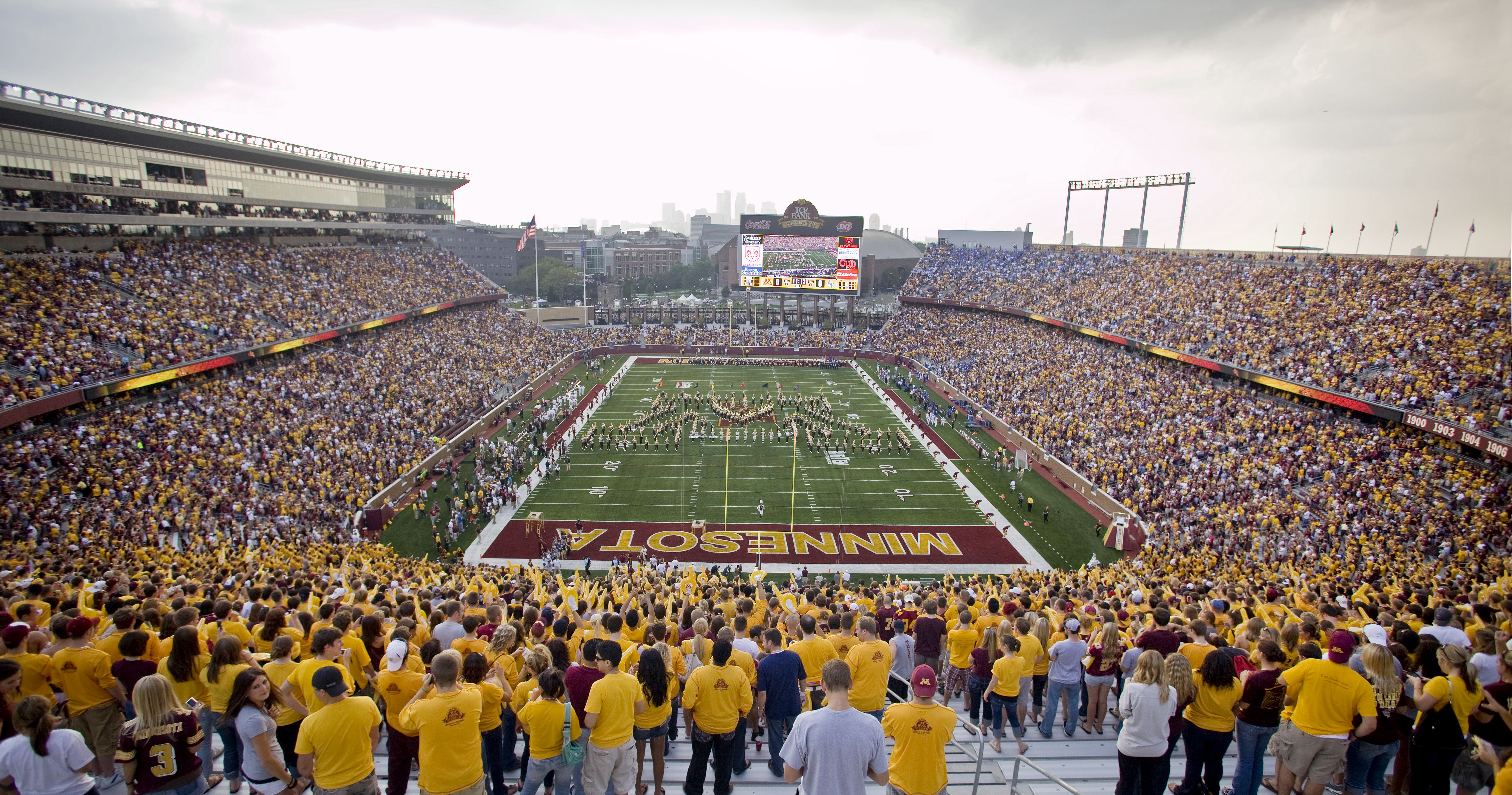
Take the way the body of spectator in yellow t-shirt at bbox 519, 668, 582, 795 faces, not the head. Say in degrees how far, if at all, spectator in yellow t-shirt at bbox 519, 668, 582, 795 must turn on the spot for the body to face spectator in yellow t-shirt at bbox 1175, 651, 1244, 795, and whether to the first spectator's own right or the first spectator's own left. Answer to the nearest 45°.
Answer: approximately 90° to the first spectator's own right

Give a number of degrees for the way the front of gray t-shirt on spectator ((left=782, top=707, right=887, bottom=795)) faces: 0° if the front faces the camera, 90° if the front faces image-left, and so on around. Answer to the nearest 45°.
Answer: approximately 180°

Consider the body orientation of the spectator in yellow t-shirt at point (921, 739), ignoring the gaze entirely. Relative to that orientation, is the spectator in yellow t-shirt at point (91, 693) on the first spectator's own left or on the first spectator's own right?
on the first spectator's own left

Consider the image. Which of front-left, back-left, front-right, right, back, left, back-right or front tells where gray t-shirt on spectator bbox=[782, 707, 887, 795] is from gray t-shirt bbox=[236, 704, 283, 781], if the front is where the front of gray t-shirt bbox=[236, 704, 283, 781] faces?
front-right

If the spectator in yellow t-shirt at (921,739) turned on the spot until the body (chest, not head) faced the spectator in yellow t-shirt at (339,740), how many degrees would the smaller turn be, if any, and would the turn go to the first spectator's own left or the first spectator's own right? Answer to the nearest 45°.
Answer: approximately 90° to the first spectator's own left

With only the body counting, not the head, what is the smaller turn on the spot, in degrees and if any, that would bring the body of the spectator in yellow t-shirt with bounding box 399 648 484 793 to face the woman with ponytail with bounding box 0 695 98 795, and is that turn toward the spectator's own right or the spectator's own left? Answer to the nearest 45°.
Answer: approximately 90° to the spectator's own left

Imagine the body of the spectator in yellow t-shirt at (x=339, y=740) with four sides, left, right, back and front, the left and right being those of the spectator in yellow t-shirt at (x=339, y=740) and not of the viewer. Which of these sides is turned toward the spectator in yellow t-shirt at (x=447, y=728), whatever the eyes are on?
right

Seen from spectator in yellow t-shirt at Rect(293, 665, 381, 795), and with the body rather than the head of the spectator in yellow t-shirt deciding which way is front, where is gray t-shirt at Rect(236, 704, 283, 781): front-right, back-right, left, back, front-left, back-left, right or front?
front-left

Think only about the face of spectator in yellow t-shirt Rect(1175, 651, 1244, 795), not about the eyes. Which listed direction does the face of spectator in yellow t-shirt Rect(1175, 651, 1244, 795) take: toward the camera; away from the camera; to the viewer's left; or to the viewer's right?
away from the camera

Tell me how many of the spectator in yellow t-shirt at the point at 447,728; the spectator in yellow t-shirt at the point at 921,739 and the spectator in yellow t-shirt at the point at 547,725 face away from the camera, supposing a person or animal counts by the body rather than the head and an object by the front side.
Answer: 3

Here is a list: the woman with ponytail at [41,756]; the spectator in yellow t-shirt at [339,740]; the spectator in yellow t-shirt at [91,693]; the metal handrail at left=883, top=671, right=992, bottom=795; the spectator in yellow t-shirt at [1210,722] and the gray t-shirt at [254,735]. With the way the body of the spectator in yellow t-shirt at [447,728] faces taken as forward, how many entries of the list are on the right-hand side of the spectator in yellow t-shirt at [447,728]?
2

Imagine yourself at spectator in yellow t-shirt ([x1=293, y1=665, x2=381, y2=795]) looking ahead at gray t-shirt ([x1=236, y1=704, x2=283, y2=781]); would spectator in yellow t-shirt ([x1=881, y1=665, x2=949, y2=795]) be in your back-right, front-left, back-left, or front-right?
back-right

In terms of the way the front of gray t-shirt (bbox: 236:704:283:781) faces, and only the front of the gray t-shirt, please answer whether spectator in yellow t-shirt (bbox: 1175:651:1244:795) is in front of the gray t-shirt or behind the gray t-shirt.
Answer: in front

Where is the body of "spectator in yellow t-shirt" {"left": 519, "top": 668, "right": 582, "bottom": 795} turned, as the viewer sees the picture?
away from the camera

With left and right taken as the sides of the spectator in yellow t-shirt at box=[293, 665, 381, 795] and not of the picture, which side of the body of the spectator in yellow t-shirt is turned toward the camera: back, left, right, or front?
back

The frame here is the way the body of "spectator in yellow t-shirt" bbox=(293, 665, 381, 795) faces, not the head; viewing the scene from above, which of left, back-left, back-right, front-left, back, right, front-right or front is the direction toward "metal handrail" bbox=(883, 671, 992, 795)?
right
